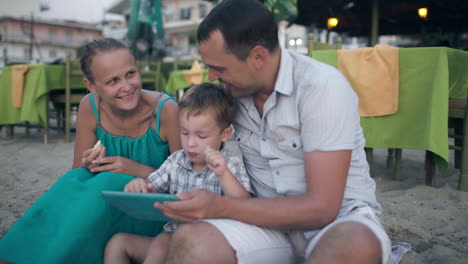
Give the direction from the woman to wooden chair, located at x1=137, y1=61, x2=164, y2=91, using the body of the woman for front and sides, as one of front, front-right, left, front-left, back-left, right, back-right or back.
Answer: back

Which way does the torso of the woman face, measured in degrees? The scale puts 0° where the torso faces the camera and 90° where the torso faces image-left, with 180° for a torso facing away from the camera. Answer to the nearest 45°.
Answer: approximately 0°

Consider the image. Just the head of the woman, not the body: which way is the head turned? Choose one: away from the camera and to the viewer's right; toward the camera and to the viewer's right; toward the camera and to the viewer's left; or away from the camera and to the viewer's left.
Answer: toward the camera and to the viewer's right

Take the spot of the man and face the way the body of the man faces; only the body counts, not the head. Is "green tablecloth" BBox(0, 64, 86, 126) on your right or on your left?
on your right

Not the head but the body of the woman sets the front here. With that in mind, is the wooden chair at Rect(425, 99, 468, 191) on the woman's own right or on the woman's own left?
on the woman's own left

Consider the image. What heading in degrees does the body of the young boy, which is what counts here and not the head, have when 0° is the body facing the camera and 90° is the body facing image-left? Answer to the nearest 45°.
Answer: approximately 45°
